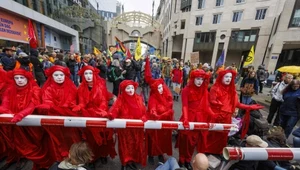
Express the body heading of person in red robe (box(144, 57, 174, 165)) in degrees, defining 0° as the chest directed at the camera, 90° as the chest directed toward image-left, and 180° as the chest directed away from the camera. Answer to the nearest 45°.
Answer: approximately 0°

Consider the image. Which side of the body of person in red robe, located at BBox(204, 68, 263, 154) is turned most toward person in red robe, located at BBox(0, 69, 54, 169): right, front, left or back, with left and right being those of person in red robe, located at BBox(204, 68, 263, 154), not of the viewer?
right

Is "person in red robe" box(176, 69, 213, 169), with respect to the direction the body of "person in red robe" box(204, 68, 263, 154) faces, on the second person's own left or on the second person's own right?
on the second person's own right

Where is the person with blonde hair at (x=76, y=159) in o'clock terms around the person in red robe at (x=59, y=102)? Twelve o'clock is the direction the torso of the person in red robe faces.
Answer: The person with blonde hair is roughly at 12 o'clock from the person in red robe.

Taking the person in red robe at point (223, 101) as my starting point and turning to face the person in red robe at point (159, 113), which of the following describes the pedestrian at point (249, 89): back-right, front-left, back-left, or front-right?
back-right

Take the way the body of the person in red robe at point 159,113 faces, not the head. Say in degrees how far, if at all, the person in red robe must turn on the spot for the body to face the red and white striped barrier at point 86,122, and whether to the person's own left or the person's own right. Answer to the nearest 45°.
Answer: approximately 45° to the person's own right

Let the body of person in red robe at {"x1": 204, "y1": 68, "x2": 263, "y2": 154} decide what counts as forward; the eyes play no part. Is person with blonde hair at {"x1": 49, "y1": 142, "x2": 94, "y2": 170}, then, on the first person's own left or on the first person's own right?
on the first person's own right

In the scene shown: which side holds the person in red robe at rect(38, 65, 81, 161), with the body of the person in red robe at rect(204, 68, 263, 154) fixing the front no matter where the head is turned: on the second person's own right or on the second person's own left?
on the second person's own right

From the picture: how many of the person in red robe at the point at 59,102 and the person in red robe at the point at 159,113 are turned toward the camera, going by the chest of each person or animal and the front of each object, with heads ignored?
2

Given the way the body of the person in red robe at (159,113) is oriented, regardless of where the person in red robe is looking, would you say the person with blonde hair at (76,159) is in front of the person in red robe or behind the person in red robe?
in front

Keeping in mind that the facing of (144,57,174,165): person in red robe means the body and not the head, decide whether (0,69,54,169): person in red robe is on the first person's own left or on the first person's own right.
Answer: on the first person's own right

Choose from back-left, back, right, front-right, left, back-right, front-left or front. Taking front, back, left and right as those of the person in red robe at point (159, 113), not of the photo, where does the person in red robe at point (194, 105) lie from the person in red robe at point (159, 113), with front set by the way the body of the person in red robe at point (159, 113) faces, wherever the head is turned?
left
